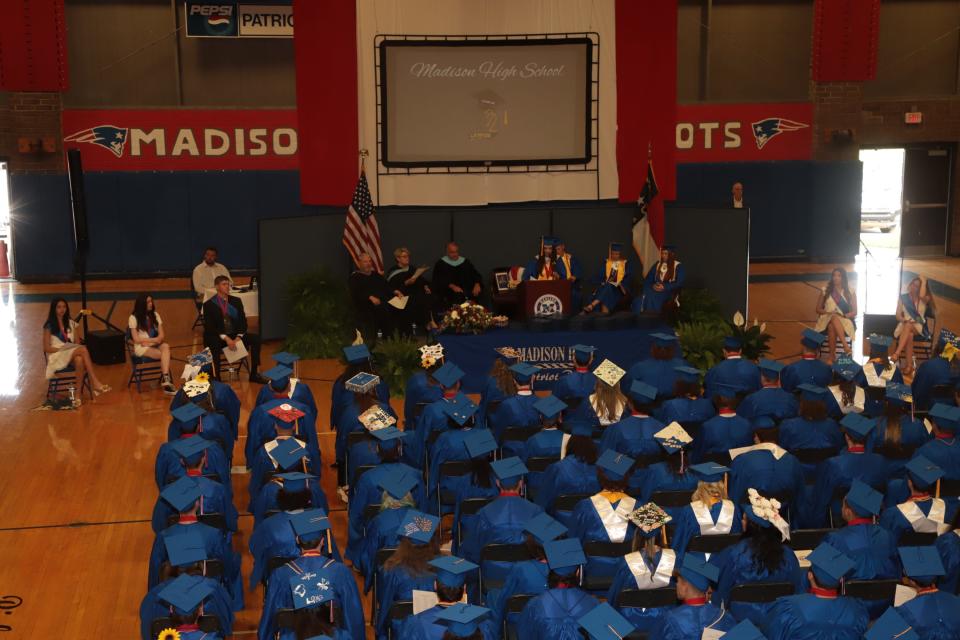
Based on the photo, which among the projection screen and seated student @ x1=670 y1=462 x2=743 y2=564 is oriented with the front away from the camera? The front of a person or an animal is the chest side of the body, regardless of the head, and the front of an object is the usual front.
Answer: the seated student

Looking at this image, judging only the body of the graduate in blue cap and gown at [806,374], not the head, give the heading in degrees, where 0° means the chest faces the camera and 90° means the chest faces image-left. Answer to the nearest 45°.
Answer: approximately 180°

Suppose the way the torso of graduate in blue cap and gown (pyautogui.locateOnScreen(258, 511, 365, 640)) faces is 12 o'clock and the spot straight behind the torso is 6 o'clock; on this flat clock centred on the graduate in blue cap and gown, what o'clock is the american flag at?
The american flag is roughly at 12 o'clock from the graduate in blue cap and gown.

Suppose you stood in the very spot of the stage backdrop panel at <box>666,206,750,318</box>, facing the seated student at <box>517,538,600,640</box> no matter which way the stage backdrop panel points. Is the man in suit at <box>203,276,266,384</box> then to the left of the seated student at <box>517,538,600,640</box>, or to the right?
right

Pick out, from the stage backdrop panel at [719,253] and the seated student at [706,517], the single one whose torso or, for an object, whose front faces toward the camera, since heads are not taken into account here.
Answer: the stage backdrop panel

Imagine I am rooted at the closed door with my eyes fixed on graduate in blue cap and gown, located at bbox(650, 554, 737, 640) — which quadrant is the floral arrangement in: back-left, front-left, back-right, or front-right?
front-right

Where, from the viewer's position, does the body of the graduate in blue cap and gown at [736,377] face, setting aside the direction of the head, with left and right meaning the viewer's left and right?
facing away from the viewer

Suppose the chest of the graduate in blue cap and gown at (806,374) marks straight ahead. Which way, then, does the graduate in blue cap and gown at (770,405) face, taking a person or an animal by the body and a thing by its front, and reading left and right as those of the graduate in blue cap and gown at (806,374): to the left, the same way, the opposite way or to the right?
the same way

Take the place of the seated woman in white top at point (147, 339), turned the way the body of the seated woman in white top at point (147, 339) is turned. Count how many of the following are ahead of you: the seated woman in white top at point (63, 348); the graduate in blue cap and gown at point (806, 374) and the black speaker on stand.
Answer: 1

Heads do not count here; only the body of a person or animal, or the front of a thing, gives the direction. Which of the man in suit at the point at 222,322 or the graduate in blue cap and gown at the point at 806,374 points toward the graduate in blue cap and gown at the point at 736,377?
the man in suit

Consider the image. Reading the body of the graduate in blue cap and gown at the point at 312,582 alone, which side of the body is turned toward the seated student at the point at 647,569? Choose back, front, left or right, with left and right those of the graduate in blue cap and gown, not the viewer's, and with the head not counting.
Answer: right

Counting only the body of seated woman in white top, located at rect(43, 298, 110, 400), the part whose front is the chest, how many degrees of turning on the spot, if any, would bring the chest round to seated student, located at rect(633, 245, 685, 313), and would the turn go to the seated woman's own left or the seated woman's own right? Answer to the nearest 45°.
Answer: approximately 45° to the seated woman's own left

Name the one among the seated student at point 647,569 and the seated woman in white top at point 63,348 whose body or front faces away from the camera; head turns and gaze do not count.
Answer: the seated student

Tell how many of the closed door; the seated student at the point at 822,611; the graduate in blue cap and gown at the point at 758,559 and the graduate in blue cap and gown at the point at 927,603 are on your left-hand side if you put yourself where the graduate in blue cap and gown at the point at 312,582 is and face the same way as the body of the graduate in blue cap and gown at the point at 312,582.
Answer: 0

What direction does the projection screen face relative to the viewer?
toward the camera

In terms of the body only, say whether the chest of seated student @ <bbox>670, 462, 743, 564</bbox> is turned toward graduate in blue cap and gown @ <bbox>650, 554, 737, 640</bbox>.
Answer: no

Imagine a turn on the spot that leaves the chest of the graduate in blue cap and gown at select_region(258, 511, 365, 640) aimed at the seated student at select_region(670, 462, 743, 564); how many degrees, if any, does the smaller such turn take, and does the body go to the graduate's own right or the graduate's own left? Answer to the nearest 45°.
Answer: approximately 90° to the graduate's own right

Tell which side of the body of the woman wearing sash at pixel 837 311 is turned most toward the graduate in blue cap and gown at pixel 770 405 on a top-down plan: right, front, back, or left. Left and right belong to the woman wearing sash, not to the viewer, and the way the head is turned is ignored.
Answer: front

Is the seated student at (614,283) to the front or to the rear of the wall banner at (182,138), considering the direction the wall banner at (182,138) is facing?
to the front

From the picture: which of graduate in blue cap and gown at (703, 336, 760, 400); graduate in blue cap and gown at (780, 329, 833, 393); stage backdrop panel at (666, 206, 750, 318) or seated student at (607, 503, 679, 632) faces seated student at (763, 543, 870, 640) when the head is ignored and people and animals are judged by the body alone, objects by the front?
the stage backdrop panel

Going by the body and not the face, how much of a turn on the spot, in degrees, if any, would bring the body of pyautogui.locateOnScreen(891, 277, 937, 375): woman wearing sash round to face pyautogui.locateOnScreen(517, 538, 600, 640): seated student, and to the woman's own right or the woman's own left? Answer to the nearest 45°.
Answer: approximately 45° to the woman's own left
